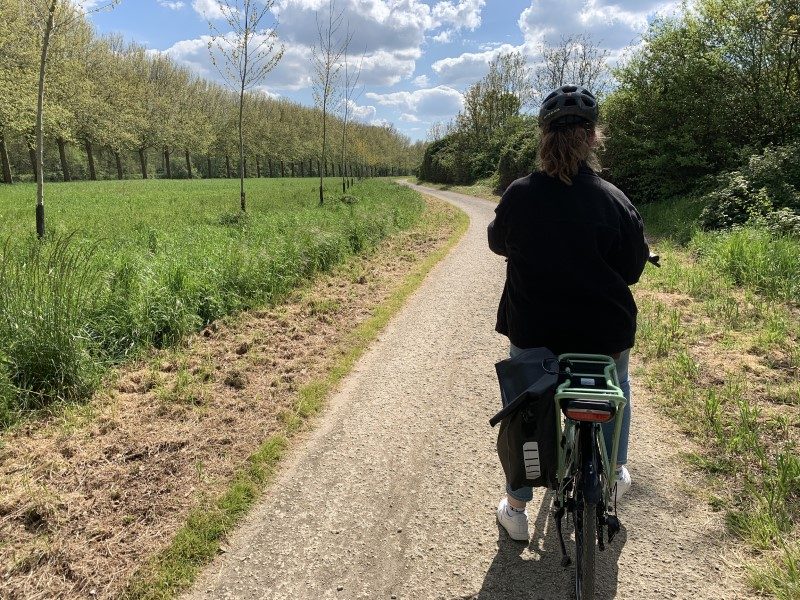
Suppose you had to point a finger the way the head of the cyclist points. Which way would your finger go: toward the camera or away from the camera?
away from the camera

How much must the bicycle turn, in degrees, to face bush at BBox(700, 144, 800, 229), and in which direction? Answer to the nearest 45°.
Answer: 0° — it already faces it

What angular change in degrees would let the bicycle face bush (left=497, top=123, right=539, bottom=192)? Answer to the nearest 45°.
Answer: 0° — it already faces it

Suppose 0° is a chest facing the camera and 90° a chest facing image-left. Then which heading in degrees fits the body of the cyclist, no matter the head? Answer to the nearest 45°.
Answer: approximately 180°

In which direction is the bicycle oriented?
away from the camera

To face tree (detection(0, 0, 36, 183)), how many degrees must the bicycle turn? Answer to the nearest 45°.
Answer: approximately 45° to its left
